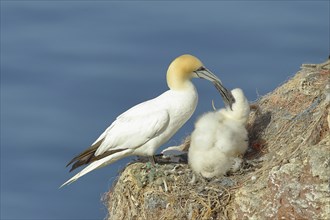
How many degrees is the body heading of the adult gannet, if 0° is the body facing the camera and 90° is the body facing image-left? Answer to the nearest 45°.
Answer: approximately 270°

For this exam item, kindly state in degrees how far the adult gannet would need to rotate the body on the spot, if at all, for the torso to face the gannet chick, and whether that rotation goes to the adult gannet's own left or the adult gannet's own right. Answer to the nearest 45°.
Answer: approximately 45° to the adult gannet's own right
